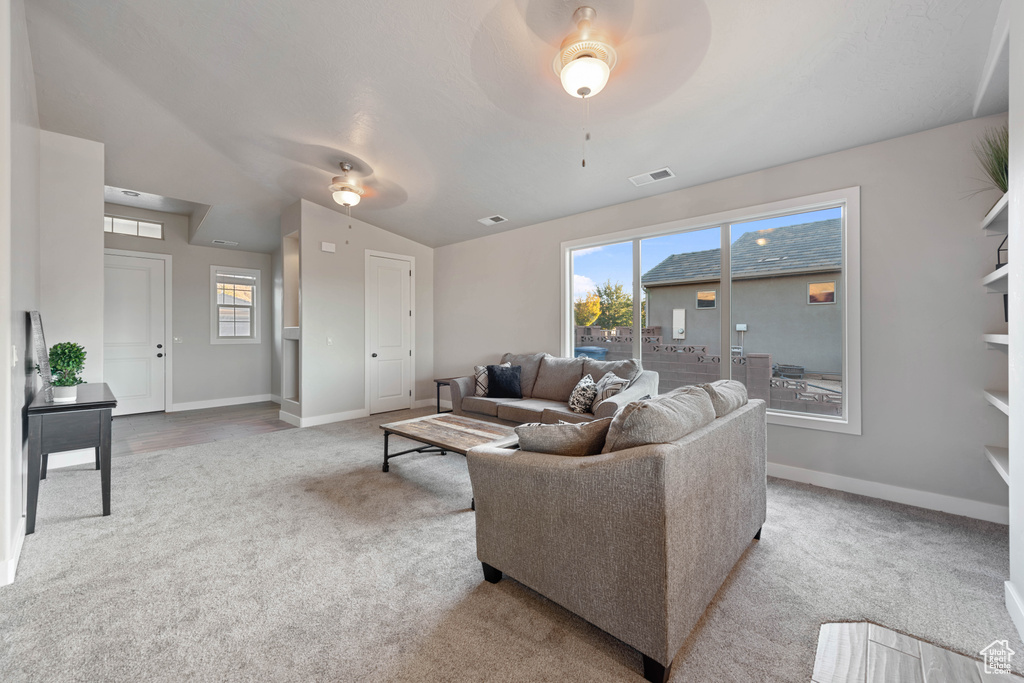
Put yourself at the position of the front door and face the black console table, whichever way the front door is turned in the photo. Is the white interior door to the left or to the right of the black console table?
left

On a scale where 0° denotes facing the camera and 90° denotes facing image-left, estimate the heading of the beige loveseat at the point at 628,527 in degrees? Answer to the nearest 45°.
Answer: approximately 135°

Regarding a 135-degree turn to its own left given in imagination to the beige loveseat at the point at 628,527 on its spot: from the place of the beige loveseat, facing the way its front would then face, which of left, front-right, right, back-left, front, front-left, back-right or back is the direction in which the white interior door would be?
back-right

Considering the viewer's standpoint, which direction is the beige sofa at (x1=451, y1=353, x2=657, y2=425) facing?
facing the viewer and to the left of the viewer

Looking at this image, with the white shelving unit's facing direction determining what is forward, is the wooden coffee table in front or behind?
in front

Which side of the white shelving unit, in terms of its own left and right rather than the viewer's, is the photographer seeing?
left

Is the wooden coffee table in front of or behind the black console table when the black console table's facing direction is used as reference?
in front

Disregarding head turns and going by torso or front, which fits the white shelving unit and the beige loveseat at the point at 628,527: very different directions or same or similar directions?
same or similar directions

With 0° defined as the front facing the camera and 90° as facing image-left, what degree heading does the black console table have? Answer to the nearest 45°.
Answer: approximately 270°

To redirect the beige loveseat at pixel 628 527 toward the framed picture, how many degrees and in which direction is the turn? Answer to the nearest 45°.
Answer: approximately 45° to its left

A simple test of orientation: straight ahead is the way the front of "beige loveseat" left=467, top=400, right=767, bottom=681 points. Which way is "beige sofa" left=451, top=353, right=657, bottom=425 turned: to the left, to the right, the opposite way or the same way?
to the left

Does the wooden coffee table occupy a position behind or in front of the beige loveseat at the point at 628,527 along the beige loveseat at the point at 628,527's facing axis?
in front

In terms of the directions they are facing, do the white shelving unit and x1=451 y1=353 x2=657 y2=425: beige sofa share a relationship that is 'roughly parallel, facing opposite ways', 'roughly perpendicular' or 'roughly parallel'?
roughly perpendicular

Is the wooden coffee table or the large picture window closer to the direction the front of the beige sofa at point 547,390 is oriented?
the wooden coffee table
